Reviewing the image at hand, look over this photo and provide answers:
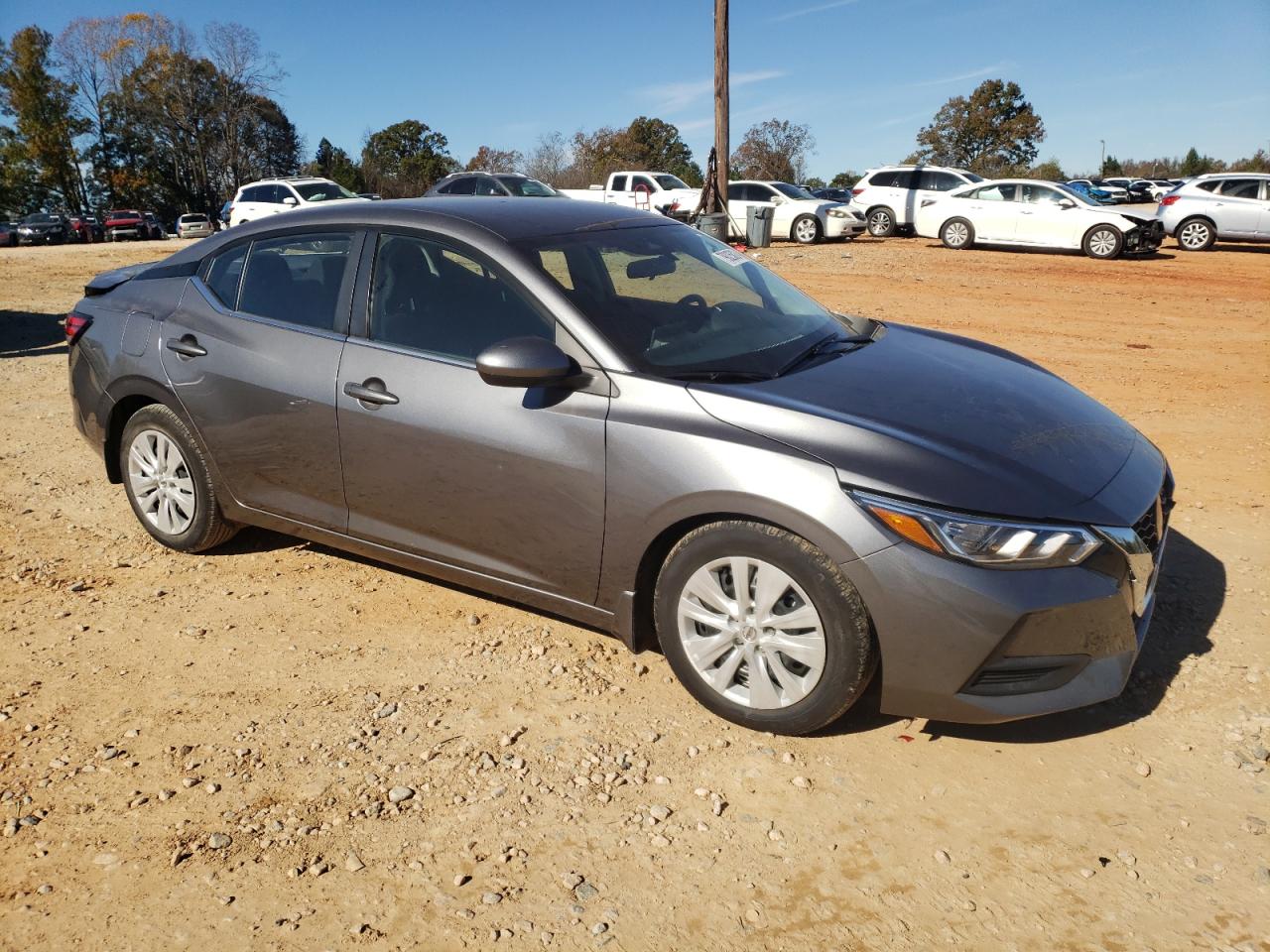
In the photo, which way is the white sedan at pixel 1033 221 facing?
to the viewer's right

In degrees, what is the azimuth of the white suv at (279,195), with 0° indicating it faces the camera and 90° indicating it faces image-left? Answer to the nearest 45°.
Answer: approximately 315°

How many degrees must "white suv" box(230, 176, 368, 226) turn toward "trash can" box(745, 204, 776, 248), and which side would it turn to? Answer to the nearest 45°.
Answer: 0° — it already faces it

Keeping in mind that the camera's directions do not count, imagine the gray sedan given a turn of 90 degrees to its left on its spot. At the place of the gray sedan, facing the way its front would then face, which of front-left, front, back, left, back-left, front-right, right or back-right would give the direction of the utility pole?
front-left

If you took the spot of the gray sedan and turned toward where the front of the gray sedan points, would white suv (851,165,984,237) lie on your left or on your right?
on your left

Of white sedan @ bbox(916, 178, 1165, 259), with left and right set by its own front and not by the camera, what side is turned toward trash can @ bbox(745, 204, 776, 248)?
back

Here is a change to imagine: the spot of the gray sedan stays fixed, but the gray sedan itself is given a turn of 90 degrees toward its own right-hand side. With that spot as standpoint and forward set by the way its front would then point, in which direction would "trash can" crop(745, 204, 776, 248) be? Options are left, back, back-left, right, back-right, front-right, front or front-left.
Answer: back-right

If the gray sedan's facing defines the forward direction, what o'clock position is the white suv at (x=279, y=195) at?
The white suv is roughly at 7 o'clock from the gray sedan.

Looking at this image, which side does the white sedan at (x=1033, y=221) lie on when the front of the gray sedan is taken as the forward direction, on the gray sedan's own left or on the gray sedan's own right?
on the gray sedan's own left

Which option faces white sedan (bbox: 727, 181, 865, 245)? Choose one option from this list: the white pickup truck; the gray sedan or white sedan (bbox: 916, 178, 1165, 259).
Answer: the white pickup truck

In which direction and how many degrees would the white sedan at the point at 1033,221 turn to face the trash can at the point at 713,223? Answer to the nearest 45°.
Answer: approximately 135° to its right
